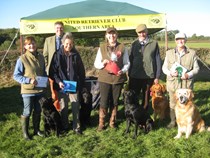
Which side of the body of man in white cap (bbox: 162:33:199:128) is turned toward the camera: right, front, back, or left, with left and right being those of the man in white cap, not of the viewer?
front

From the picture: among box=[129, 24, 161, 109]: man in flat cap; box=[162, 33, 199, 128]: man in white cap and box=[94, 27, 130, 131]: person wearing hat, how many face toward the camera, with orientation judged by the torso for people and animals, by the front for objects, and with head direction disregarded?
3

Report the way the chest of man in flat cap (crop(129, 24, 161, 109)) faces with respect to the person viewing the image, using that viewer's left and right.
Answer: facing the viewer

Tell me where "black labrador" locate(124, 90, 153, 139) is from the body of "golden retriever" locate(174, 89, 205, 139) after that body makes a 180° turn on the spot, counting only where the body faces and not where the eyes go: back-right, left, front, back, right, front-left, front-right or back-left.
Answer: back-left

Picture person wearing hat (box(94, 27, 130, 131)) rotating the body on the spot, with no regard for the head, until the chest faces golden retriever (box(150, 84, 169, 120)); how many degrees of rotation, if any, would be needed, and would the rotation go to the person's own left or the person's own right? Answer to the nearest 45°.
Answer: approximately 135° to the person's own left

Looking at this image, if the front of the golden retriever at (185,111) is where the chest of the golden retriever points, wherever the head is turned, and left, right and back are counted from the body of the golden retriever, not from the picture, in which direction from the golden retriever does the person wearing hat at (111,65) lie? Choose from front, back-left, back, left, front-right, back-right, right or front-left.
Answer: front-right

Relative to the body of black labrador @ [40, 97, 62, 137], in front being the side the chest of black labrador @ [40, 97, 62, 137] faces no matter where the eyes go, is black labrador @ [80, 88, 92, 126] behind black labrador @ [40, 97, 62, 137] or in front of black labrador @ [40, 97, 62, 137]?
behind

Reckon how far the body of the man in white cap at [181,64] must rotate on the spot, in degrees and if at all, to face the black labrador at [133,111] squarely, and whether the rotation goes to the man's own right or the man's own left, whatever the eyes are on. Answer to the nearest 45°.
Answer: approximately 90° to the man's own right

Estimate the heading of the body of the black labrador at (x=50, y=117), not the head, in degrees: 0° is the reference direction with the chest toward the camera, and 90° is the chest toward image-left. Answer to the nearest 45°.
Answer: approximately 45°

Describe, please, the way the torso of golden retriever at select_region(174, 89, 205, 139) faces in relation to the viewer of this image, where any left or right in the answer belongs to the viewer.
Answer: facing the viewer and to the left of the viewer
